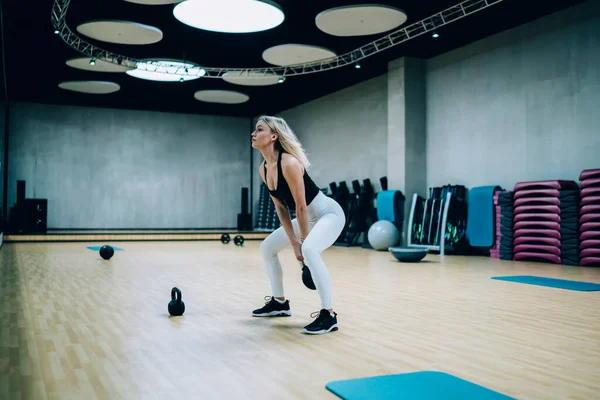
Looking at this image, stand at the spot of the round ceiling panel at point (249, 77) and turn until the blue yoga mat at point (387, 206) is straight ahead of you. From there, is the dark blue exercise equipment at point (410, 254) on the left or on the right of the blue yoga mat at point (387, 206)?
right

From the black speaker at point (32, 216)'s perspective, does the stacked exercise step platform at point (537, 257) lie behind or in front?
in front

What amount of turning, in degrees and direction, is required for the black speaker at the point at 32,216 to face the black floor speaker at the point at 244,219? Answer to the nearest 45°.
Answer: approximately 45° to its left

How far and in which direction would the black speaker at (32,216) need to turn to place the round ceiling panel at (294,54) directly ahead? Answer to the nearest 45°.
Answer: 0° — it already faces it

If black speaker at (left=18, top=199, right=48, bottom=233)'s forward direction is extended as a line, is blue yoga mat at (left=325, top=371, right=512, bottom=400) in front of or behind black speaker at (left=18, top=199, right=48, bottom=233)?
in front

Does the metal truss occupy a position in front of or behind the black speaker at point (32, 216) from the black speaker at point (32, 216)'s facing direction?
in front

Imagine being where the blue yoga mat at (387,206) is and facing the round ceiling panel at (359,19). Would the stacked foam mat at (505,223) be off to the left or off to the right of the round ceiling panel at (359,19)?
left

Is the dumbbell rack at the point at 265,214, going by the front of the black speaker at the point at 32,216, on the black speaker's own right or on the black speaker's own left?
on the black speaker's own left

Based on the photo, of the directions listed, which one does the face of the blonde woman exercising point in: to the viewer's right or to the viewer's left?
to the viewer's left

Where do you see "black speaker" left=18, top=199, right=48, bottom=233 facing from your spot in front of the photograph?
facing the viewer and to the right of the viewer
